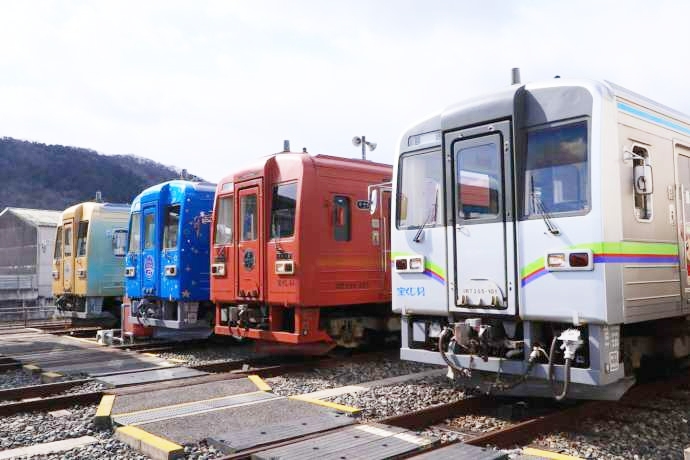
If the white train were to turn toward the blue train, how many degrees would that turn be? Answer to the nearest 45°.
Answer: approximately 90° to its right

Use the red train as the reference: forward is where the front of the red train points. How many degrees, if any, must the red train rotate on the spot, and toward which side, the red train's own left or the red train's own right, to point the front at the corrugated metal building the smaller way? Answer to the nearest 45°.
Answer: approximately 90° to the red train's own right

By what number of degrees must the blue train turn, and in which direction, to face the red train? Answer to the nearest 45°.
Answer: approximately 90° to its left

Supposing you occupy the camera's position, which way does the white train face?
facing the viewer and to the left of the viewer

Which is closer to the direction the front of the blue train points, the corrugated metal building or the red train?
the red train

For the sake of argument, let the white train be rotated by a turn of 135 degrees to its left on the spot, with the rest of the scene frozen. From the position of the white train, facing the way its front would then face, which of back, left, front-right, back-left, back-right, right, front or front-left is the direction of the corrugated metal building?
back-left

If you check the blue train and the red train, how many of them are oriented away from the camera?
0

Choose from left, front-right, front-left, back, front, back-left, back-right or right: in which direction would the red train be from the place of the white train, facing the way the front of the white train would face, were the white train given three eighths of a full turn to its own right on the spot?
front-left

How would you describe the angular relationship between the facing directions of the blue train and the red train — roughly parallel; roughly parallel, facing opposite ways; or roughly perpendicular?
roughly parallel

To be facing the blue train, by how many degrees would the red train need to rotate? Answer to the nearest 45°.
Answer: approximately 90° to its right

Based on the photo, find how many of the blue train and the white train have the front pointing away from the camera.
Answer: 0

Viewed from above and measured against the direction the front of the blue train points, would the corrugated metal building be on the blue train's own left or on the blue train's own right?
on the blue train's own right
